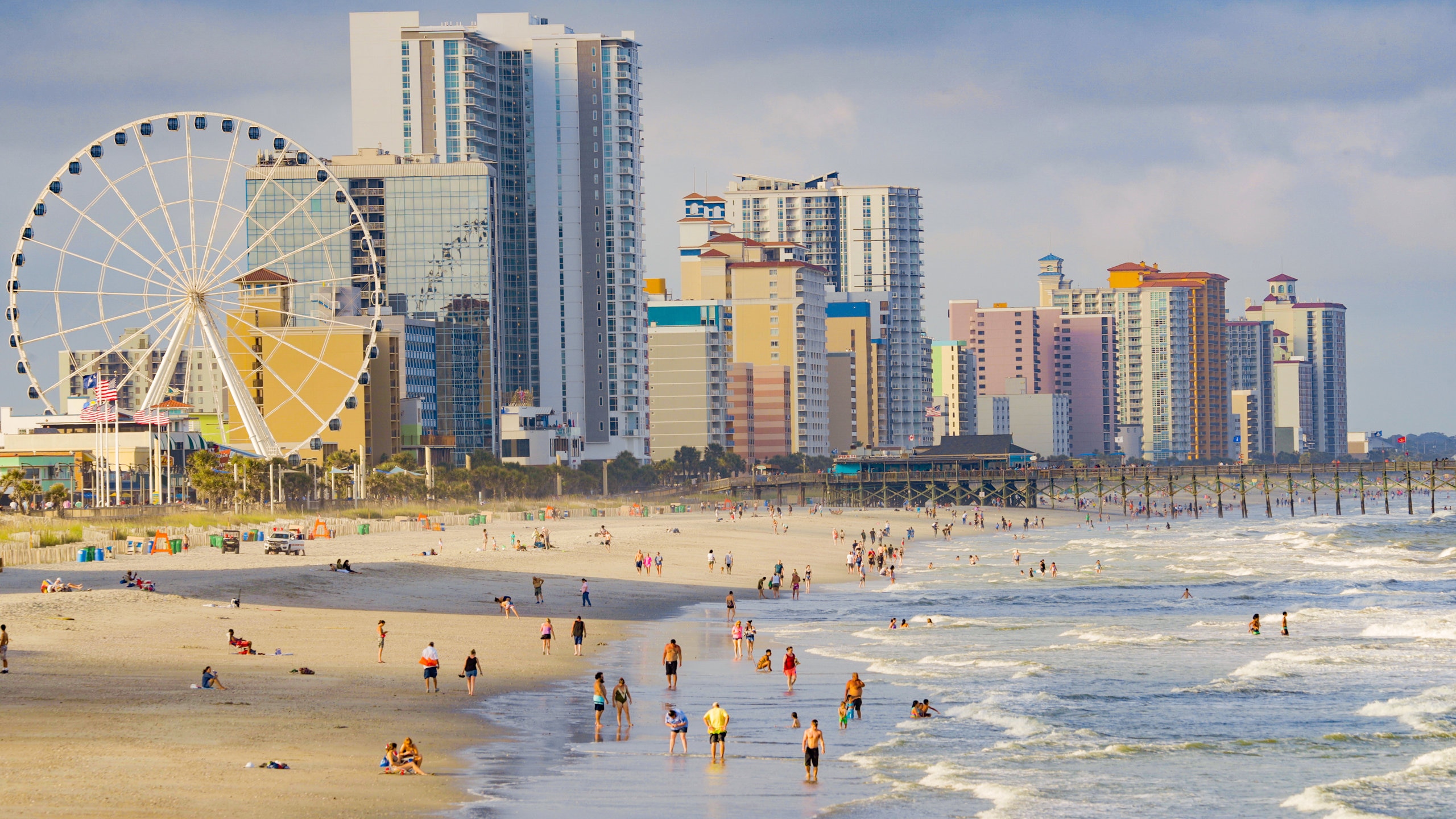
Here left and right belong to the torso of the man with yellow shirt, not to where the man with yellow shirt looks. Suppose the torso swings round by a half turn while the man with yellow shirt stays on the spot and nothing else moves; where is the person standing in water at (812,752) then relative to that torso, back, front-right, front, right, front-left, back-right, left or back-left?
front-left

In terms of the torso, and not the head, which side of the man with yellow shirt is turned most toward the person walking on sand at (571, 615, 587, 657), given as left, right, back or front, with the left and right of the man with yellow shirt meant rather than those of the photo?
front

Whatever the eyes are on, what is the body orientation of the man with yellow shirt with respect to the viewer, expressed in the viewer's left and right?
facing away from the viewer

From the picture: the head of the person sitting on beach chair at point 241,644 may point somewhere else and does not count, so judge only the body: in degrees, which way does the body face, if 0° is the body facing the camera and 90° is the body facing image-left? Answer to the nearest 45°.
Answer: approximately 270°
